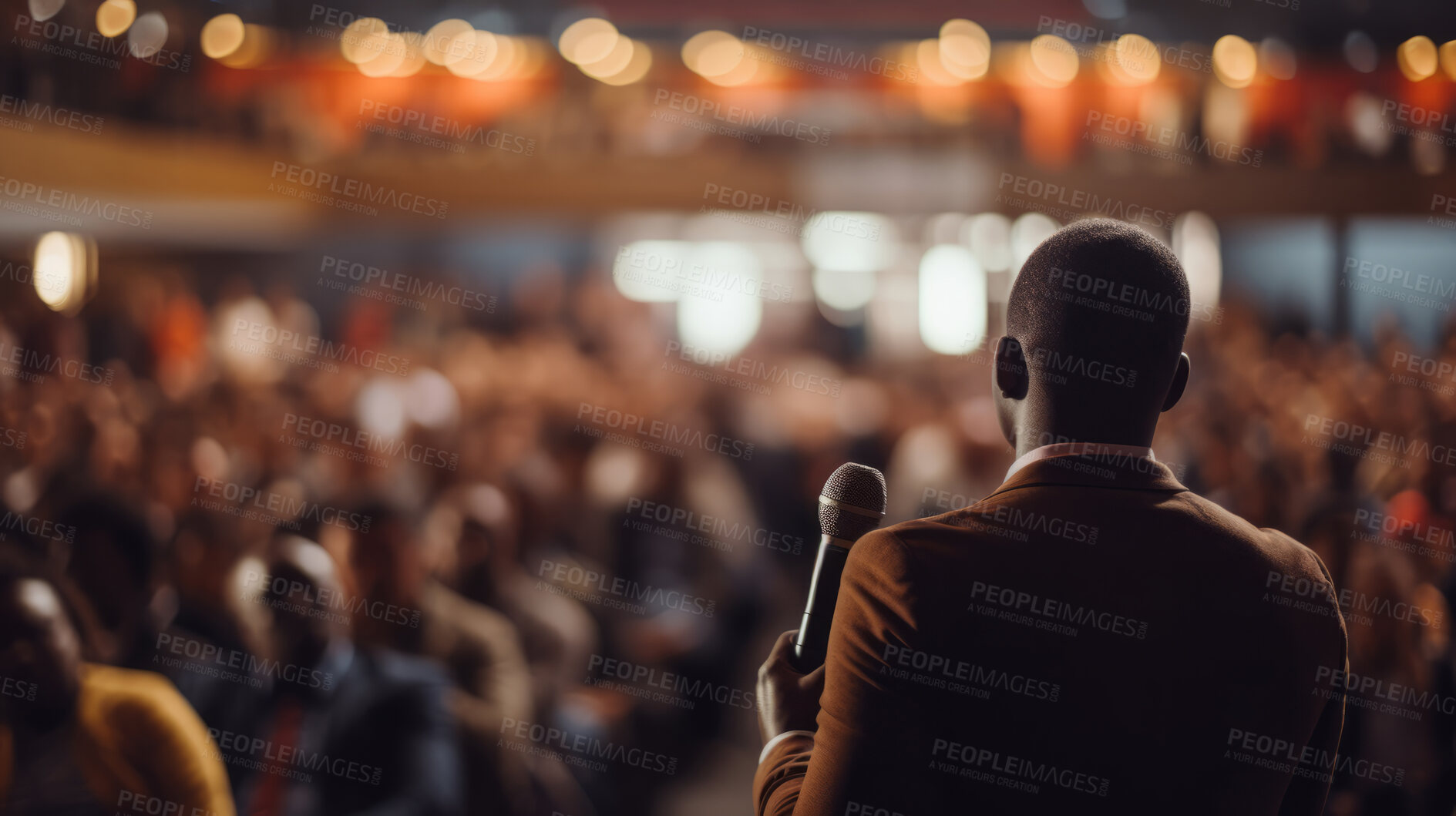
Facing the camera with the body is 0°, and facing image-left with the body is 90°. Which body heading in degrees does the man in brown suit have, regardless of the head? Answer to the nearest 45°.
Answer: approximately 180°

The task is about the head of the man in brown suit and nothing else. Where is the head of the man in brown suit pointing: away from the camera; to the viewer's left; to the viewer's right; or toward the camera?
away from the camera
